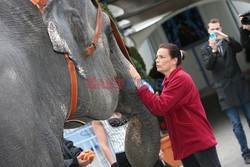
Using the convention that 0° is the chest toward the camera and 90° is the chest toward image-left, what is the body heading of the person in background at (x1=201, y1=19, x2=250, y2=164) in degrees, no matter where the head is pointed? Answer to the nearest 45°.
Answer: approximately 0°

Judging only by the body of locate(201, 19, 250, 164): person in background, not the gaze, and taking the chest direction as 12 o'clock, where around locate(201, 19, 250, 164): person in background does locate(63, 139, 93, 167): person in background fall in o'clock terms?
locate(63, 139, 93, 167): person in background is roughly at 1 o'clock from locate(201, 19, 250, 164): person in background.

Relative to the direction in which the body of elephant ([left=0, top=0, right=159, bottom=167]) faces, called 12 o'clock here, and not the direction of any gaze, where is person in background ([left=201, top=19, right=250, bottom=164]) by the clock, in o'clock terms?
The person in background is roughly at 10 o'clock from the elephant.

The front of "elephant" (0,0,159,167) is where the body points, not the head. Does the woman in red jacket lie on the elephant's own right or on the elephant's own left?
on the elephant's own left

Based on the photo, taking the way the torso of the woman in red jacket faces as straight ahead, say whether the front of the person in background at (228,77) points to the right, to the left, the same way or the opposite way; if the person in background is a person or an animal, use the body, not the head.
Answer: to the left

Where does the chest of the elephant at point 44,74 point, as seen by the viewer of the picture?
to the viewer's right

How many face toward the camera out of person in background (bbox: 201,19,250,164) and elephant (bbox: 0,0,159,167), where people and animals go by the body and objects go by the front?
1

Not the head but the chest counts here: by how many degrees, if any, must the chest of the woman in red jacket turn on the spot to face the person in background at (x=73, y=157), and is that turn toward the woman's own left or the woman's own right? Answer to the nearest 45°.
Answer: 0° — they already face them

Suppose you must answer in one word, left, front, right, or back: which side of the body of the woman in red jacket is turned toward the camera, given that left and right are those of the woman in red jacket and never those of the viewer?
left
